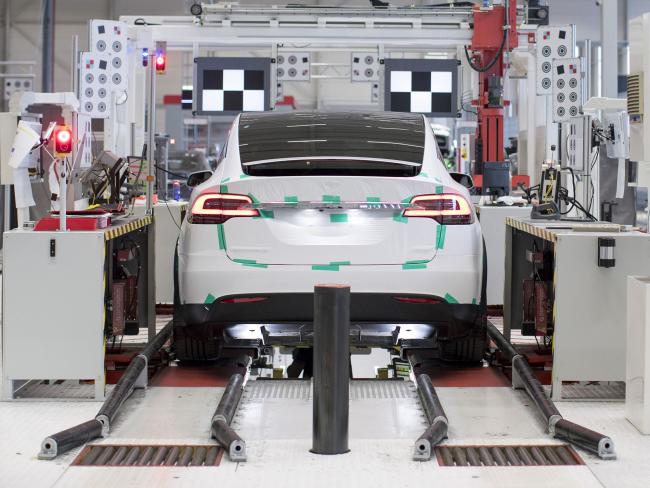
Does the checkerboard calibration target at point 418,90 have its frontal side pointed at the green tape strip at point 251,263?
yes

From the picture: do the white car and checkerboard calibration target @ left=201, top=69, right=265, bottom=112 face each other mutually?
yes

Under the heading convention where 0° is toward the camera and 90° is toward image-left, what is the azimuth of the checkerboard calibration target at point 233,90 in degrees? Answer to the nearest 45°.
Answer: approximately 0°

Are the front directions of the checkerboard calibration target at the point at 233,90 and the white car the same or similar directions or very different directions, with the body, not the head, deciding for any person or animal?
very different directions

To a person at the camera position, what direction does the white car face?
facing away from the viewer

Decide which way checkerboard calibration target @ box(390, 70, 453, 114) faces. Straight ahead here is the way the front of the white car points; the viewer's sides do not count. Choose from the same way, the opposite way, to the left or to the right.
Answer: the opposite way

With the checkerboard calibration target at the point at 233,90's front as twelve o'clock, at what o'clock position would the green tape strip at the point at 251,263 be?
The green tape strip is roughly at 12 o'clock from the checkerboard calibration target.

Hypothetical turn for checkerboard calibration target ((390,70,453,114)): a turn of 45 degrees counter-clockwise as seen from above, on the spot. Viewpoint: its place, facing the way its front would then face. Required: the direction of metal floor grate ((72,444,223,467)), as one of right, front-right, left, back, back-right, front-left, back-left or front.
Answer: front-right

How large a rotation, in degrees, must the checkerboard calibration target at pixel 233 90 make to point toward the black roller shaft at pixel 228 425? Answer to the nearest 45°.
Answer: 0° — it already faces it

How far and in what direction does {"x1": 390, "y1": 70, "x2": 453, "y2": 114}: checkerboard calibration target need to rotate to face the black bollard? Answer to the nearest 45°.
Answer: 0° — it already faces it

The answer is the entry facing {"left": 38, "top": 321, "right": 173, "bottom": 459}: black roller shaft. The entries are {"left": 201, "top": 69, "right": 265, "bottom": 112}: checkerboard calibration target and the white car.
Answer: the checkerboard calibration target

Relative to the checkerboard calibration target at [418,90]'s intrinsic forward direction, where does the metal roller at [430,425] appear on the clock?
The metal roller is roughly at 12 o'clock from the checkerboard calibration target.

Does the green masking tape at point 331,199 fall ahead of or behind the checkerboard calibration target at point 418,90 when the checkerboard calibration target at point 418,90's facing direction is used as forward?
ahead

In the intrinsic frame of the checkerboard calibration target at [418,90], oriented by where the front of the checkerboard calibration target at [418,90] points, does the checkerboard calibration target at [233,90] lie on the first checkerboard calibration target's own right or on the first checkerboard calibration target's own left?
on the first checkerboard calibration target's own right

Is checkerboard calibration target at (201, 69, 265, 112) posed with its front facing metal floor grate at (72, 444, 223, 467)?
yes
